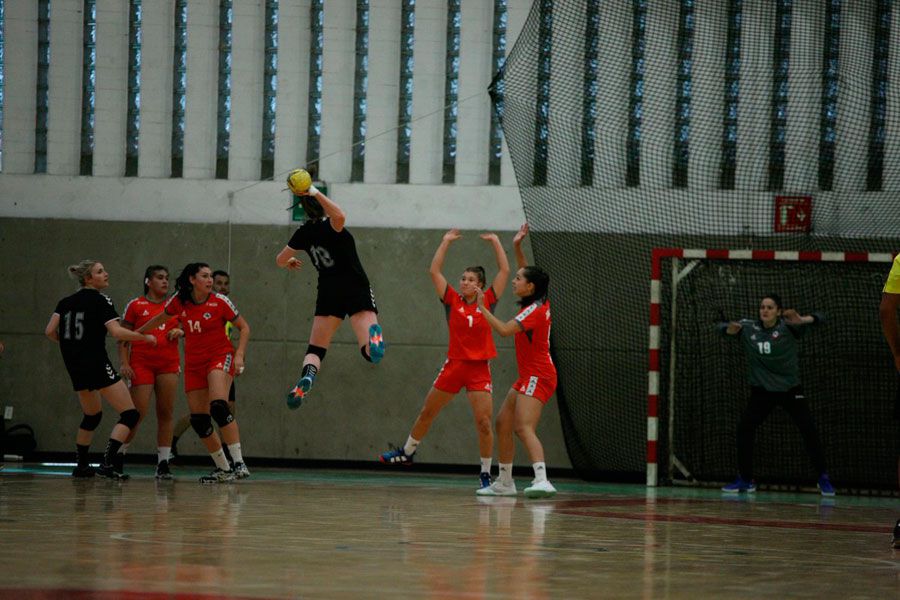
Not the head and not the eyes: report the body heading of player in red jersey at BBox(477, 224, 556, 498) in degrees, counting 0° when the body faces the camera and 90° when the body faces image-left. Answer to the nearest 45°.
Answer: approximately 90°

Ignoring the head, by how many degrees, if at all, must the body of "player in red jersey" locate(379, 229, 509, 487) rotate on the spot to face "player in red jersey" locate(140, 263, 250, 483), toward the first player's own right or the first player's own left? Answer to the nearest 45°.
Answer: approximately 90° to the first player's own right

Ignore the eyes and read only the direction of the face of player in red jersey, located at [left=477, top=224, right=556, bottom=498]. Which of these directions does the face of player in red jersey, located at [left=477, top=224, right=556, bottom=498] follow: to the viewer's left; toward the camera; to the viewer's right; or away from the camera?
to the viewer's left

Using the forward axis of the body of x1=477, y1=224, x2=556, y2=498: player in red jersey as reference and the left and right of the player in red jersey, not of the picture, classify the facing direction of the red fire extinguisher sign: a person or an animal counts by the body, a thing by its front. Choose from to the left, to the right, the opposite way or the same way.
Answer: to the left

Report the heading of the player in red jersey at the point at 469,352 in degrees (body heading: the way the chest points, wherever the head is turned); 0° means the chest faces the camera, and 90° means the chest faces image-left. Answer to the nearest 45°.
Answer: approximately 0°

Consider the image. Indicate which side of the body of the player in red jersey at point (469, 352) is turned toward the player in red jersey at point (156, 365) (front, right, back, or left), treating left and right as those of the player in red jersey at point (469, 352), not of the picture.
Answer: right

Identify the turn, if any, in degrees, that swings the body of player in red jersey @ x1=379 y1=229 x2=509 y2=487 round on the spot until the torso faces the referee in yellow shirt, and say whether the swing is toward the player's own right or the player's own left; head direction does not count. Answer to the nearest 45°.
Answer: approximately 45° to the player's own left

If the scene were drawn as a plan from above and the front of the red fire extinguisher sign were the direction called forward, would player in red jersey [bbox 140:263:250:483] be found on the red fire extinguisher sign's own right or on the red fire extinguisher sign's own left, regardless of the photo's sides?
on the red fire extinguisher sign's own right
